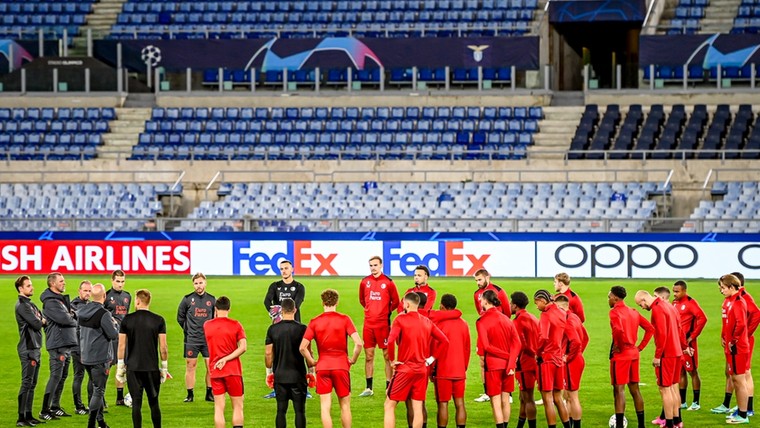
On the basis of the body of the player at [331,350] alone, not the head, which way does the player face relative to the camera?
away from the camera

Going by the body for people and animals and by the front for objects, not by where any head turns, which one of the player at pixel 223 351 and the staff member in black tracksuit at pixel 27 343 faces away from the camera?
the player

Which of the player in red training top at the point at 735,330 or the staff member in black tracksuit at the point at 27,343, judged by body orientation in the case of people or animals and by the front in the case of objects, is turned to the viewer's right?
the staff member in black tracksuit

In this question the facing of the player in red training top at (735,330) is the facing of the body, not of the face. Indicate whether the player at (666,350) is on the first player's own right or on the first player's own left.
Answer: on the first player's own left

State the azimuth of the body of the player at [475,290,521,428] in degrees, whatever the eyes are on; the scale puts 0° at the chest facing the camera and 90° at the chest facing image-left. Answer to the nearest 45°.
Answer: approximately 135°

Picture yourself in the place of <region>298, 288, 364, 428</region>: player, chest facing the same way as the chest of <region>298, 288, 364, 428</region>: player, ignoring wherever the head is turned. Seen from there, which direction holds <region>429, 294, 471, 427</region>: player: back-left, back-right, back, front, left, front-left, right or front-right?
right

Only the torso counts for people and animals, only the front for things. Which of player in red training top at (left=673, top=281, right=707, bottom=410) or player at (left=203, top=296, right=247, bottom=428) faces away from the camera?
the player

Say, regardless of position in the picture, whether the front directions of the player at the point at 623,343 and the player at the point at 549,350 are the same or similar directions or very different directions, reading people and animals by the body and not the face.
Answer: same or similar directions

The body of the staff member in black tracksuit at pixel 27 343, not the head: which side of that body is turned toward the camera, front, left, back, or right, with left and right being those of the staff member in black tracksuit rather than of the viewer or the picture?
right

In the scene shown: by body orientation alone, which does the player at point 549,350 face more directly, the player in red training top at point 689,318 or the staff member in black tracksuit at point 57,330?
the staff member in black tracksuit

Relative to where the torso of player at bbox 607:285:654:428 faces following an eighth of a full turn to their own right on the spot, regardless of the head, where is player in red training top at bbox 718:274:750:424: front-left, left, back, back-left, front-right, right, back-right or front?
front-right

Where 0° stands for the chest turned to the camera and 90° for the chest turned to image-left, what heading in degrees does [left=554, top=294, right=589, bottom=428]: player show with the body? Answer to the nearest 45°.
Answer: approximately 135°

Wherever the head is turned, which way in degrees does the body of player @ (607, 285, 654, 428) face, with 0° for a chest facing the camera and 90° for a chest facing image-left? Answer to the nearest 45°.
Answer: approximately 135°

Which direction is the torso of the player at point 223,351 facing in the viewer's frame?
away from the camera

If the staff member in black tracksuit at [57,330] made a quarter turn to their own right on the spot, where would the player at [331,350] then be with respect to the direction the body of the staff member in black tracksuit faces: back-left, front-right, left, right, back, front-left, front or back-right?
front-left

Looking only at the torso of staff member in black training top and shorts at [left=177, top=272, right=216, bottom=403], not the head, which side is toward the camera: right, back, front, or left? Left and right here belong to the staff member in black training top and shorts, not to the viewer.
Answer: front

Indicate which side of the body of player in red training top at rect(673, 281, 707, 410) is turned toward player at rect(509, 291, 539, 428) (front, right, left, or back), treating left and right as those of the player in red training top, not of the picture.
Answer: front
